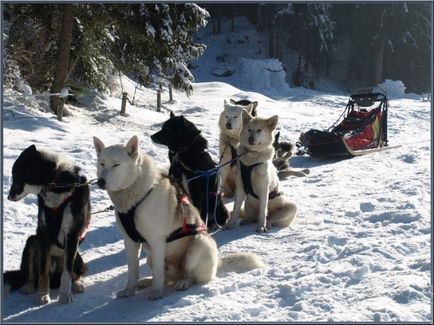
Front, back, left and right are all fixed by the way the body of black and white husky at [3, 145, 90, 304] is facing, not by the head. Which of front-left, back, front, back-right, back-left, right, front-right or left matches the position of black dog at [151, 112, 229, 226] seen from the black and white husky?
back-left

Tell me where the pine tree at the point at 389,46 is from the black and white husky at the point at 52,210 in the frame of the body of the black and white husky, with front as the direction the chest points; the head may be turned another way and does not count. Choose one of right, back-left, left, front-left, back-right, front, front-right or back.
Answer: back-left

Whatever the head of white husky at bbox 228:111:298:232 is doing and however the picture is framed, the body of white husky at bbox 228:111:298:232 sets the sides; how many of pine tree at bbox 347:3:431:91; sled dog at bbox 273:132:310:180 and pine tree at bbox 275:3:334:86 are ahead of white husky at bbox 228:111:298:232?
0

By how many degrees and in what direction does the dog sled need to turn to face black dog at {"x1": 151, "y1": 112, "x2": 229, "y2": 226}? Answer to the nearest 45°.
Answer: approximately 45° to its left

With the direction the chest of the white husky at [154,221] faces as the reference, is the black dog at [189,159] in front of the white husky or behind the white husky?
behind

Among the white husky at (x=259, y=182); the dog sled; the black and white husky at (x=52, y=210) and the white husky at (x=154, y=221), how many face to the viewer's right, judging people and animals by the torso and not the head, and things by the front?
0

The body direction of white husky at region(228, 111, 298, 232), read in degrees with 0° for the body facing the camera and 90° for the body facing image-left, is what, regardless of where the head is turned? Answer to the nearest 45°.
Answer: approximately 45°

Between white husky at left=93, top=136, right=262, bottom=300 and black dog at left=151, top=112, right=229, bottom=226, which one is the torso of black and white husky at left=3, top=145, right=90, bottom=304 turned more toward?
the white husky

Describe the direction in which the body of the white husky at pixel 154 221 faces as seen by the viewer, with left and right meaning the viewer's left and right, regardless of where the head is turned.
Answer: facing the viewer and to the left of the viewer

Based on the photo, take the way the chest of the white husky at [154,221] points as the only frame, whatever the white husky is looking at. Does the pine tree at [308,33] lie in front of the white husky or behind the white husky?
behind

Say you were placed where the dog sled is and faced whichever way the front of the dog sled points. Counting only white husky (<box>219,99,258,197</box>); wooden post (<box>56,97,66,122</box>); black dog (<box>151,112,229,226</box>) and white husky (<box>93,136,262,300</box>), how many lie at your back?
0

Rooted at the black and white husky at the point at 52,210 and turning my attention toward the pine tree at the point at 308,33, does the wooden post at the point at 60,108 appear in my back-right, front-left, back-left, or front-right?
front-left

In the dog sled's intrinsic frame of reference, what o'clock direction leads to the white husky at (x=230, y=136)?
The white husky is roughly at 11 o'clock from the dog sled.

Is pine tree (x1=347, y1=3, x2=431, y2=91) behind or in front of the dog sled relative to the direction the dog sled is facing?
behind

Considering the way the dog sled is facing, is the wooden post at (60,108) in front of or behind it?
in front

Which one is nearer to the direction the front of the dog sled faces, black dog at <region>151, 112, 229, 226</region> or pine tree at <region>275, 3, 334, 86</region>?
the black dog

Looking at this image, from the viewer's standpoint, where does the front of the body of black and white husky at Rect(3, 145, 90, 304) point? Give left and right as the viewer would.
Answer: facing the viewer

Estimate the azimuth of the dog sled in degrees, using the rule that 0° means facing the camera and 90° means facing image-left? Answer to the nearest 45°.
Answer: approximately 45°

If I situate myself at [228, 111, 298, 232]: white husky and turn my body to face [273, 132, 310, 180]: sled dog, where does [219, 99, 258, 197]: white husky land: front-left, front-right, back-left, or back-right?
front-left

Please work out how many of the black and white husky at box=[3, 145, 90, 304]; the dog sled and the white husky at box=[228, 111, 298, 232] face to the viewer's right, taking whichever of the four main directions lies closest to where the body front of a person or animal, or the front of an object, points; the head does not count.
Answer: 0
